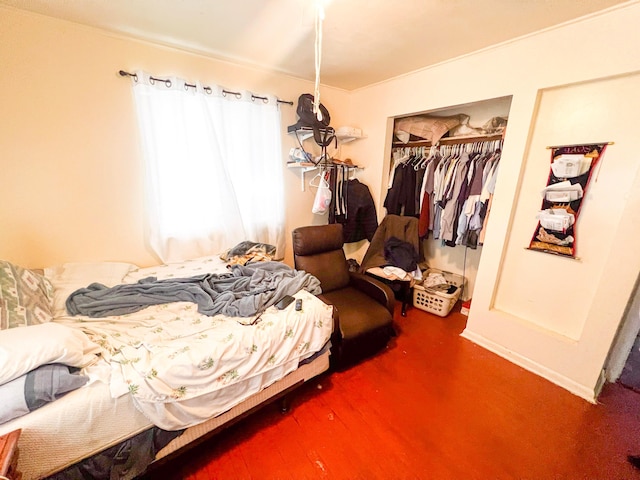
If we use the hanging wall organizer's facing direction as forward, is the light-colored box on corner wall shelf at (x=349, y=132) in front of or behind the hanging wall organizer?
in front

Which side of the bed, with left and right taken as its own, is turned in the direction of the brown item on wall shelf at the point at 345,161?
front

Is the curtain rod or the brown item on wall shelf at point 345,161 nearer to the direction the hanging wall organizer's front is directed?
the curtain rod

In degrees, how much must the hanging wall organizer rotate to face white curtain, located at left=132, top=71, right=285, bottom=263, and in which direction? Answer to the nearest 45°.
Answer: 0° — it already faces it

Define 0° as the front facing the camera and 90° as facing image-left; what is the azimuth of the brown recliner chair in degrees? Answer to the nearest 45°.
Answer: approximately 315°

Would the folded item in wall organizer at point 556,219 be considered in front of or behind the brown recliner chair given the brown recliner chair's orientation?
in front

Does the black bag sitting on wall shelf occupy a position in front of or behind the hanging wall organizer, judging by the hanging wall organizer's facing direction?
in front

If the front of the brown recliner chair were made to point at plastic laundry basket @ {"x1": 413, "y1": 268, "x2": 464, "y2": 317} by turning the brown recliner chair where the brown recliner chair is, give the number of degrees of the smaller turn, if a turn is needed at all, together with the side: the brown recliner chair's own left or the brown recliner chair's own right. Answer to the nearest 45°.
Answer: approximately 90° to the brown recliner chair's own left

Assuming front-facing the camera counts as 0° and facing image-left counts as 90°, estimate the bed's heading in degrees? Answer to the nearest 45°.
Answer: approximately 225°

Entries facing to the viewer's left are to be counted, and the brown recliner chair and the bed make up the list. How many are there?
0

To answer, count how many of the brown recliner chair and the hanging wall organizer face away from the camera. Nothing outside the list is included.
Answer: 0
